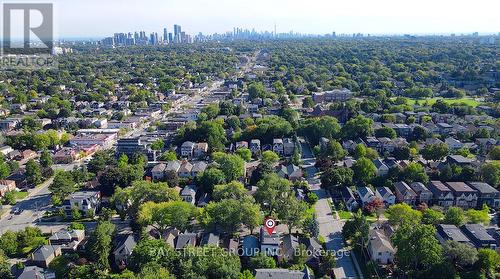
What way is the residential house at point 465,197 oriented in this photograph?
toward the camera

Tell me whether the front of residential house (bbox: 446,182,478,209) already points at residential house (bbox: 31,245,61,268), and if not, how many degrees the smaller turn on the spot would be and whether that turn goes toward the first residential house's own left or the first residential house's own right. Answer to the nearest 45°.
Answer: approximately 45° to the first residential house's own right

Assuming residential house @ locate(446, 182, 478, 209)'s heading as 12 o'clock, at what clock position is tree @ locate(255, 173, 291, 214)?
The tree is roughly at 2 o'clock from the residential house.

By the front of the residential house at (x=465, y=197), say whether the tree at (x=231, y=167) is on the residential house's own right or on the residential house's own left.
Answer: on the residential house's own right

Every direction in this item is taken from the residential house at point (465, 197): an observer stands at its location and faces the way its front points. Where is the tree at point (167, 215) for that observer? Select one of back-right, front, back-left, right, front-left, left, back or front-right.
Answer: front-right

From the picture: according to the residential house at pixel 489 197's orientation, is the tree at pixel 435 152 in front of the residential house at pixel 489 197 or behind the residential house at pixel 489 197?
behind

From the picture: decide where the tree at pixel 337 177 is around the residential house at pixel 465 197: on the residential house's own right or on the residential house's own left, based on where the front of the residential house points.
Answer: on the residential house's own right

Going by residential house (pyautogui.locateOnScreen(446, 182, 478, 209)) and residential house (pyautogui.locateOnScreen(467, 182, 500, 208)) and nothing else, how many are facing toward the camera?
2

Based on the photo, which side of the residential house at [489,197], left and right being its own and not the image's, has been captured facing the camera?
front
